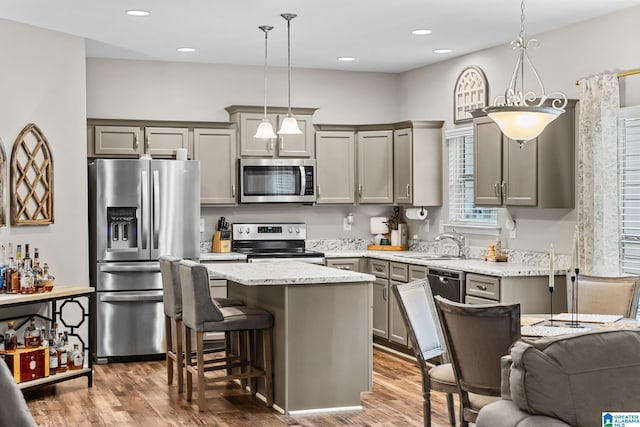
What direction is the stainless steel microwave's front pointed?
toward the camera

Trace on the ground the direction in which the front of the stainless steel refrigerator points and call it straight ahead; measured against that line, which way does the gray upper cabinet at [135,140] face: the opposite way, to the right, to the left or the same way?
the same way

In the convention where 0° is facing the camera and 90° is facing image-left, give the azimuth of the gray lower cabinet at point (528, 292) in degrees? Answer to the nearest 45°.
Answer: approximately 45°

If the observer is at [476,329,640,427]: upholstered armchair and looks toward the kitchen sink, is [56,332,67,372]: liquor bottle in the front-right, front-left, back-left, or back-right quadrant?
front-left

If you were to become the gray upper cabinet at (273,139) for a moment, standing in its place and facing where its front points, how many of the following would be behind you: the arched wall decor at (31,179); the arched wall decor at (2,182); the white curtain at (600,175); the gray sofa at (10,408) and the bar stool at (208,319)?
0

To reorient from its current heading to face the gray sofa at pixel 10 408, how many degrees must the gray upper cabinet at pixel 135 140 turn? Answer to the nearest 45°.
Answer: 0° — it already faces it

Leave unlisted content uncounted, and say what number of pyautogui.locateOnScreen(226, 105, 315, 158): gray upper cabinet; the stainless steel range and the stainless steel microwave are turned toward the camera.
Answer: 3

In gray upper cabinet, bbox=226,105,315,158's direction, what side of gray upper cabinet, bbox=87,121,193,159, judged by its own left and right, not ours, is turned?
left

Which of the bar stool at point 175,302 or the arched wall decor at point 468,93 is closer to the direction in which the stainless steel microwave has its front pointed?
the bar stool

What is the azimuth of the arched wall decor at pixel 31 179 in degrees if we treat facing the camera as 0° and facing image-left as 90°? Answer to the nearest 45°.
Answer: approximately 315°

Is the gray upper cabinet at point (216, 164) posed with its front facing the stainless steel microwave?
no

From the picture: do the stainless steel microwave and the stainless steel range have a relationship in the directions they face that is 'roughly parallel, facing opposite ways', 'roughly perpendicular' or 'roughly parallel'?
roughly parallel

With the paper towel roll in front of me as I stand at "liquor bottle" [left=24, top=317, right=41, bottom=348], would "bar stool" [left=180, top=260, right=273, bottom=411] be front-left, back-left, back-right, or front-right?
front-right

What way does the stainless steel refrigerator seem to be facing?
toward the camera

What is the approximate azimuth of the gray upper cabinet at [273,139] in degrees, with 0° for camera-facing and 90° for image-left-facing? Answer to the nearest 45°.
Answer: approximately 0°

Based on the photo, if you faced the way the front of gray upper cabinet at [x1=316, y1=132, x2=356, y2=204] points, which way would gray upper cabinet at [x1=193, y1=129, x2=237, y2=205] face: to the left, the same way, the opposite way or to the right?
the same way

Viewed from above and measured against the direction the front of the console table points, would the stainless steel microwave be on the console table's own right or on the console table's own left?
on the console table's own left
